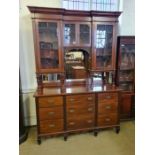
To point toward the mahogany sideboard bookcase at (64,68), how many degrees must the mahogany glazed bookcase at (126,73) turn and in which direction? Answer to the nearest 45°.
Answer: approximately 45° to its right

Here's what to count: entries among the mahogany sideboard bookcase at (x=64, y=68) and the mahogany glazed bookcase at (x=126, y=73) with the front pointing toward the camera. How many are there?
2

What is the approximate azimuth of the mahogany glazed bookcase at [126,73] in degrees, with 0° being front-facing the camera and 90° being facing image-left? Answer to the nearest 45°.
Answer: approximately 0°

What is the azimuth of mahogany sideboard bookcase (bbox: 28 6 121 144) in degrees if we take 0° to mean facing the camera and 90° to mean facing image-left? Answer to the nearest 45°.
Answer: approximately 0°

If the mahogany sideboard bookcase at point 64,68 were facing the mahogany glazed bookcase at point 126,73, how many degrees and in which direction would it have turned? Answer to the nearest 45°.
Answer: approximately 135° to its left
